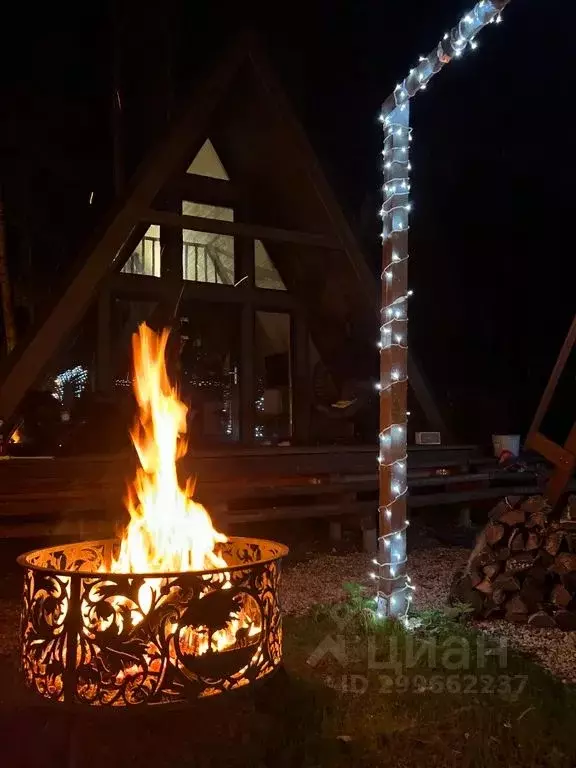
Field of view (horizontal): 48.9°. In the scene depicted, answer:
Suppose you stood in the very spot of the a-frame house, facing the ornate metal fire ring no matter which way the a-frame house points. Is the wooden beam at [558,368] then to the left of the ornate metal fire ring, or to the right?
left

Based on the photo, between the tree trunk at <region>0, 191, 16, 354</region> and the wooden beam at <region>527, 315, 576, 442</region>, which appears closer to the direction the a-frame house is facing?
the wooden beam

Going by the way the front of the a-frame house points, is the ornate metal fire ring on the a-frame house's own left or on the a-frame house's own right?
on the a-frame house's own right

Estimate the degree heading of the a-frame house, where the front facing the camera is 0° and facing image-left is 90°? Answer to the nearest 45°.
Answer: approximately 315°

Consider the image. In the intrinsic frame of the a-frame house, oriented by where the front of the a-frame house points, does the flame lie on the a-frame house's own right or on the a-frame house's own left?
on the a-frame house's own right
